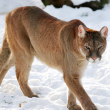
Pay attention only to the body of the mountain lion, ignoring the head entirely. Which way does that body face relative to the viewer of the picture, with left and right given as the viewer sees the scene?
facing the viewer and to the right of the viewer
